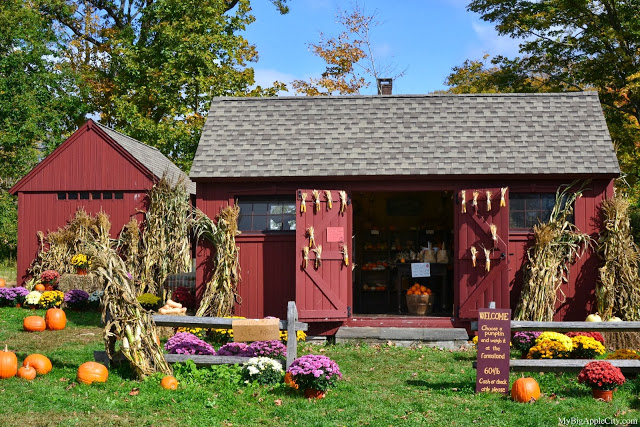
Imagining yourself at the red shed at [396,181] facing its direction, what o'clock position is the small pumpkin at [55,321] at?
The small pumpkin is roughly at 3 o'clock from the red shed.

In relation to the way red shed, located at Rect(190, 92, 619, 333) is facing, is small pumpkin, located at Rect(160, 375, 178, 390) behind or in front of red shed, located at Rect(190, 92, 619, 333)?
in front

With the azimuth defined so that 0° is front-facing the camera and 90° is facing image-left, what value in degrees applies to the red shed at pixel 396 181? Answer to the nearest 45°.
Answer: approximately 0°

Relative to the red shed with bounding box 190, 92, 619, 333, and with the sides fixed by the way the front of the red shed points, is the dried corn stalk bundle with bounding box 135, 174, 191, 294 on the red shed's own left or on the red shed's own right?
on the red shed's own right

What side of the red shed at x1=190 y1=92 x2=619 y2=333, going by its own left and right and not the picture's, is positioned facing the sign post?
front

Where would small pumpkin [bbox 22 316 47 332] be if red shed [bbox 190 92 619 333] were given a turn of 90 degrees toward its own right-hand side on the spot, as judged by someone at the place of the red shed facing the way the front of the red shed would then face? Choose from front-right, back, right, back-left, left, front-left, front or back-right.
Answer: front

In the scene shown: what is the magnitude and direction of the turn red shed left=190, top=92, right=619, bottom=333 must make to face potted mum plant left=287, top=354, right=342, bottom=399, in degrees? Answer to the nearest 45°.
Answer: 0° — it already faces it

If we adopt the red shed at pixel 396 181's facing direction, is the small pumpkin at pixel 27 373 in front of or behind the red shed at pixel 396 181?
in front

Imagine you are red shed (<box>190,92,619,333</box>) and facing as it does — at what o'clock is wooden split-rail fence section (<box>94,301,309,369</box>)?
The wooden split-rail fence section is roughly at 1 o'clock from the red shed.

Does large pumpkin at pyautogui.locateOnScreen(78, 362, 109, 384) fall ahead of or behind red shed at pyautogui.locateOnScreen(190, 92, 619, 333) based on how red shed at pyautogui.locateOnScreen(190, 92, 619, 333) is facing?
ahead

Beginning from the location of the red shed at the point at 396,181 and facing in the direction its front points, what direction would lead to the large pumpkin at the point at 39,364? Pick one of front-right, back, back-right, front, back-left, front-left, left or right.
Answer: front-right
